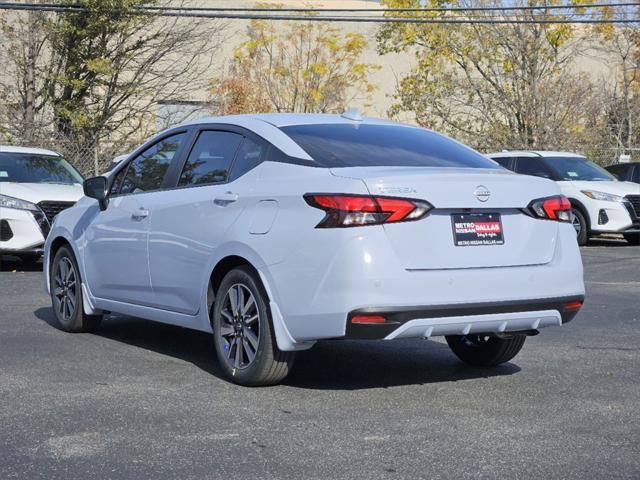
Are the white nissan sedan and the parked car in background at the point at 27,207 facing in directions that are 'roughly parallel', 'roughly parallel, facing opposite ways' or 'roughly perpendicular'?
roughly parallel, facing opposite ways

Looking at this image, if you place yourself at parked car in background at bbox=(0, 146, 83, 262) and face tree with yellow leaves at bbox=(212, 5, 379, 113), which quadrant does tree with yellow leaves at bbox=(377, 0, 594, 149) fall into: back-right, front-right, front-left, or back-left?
front-right

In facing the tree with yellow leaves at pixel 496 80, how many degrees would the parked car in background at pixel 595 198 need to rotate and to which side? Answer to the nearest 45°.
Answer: approximately 135° to its left

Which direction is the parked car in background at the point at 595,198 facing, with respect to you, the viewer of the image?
facing the viewer and to the right of the viewer

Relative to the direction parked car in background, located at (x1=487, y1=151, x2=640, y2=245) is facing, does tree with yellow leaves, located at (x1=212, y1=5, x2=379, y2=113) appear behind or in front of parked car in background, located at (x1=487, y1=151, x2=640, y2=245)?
behind

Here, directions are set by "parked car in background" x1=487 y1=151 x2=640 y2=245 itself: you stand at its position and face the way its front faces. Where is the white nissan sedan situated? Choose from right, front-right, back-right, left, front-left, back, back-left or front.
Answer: front-right

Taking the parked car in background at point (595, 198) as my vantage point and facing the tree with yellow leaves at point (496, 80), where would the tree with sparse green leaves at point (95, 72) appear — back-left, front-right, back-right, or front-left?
front-left

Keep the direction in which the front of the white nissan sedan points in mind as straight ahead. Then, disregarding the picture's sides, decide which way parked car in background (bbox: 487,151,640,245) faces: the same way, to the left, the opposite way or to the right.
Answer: the opposite way

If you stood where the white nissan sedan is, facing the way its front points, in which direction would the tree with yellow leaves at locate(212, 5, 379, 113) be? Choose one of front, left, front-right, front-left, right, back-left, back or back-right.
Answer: front-right

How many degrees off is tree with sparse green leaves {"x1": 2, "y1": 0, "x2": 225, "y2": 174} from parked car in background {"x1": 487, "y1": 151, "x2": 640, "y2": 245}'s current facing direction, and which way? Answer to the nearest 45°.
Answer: approximately 135° to its right

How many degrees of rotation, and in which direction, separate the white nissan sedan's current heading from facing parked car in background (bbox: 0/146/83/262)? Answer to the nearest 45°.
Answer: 0° — it already faces it

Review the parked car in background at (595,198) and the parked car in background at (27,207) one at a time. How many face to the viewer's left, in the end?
0

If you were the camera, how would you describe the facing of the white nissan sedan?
facing away from the viewer and to the left of the viewer

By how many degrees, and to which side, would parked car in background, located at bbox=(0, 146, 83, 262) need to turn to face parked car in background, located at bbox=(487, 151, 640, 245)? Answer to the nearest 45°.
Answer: approximately 45° to its left

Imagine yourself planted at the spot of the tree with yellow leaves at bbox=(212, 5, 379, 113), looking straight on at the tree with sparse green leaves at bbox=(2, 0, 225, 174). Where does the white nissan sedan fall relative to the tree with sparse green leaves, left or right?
left
